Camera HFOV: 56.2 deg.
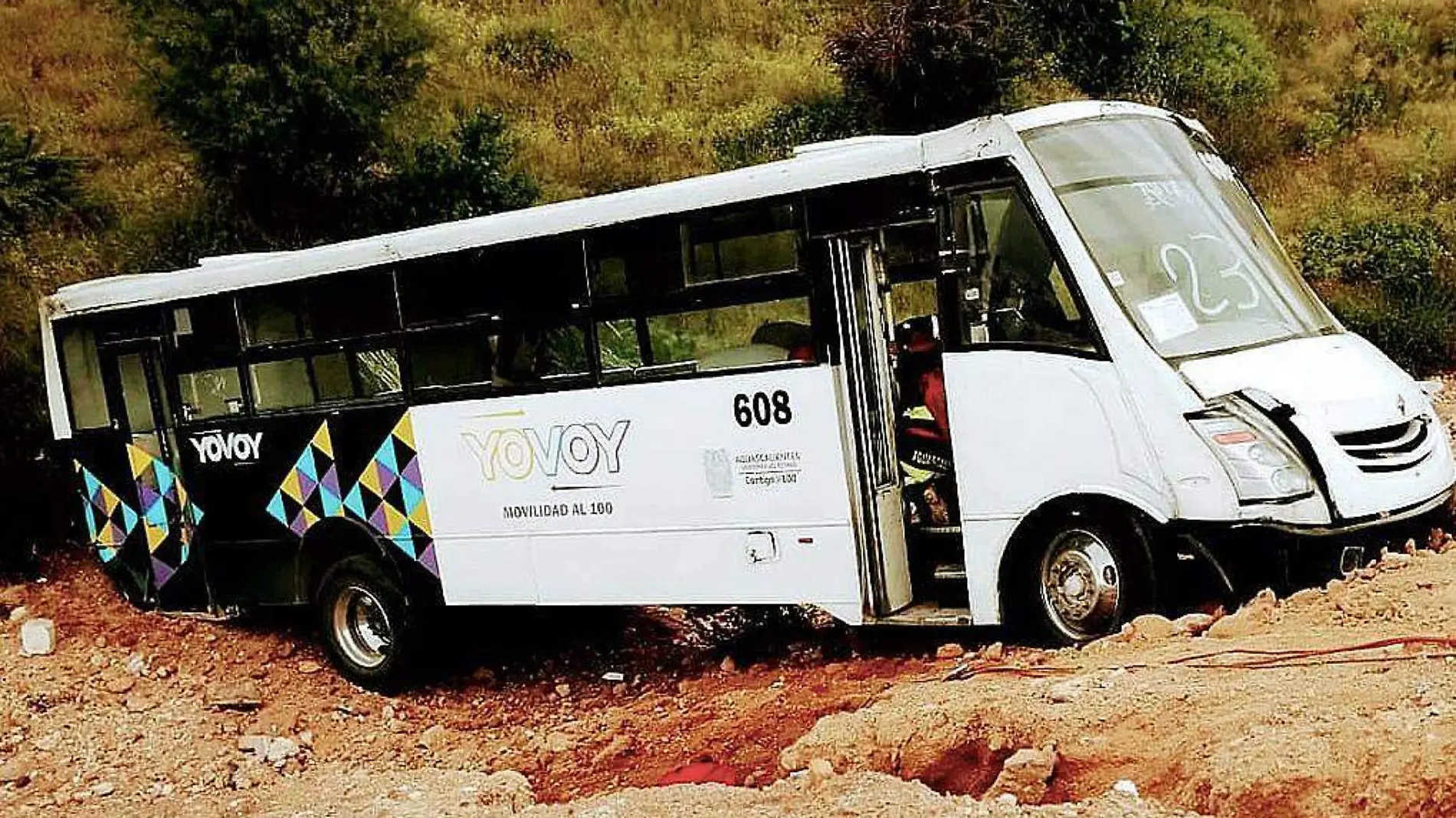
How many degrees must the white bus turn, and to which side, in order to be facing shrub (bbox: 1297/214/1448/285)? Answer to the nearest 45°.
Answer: approximately 90° to its left

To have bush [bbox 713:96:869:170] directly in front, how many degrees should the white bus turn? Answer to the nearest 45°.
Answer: approximately 135° to its left

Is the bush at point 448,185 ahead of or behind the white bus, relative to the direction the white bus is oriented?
behind

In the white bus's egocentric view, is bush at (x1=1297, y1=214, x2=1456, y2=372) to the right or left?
on its left

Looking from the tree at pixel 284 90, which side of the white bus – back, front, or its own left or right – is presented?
back

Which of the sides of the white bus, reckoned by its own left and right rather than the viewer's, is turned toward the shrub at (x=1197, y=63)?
left

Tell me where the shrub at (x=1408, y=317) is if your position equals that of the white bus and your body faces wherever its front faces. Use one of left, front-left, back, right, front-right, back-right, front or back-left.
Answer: left

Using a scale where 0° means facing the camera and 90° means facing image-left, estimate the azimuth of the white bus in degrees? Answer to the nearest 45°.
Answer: approximately 315°
